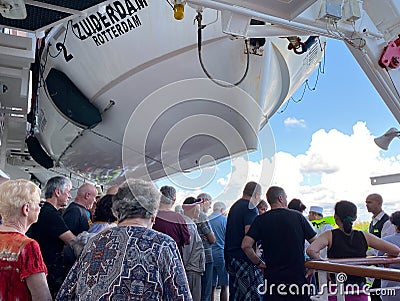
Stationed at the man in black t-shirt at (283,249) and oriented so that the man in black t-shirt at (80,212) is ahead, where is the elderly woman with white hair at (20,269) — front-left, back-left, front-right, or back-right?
front-left

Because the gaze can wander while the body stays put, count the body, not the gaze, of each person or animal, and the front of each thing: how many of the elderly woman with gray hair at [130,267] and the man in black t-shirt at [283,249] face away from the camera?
2

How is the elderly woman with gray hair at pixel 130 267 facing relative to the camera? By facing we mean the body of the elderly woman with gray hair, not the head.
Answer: away from the camera

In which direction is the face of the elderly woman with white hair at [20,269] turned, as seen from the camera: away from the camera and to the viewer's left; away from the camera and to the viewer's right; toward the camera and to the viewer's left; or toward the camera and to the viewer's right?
away from the camera and to the viewer's right

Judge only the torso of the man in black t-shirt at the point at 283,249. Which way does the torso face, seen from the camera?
away from the camera

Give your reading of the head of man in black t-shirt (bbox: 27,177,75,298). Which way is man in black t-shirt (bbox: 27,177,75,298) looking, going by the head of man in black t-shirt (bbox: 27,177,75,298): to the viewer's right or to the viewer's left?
to the viewer's right

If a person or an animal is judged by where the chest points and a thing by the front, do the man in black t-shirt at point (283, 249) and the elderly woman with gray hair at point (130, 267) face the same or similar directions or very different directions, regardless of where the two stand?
same or similar directions

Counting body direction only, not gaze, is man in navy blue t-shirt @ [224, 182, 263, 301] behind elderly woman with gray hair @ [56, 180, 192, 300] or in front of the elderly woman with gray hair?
in front

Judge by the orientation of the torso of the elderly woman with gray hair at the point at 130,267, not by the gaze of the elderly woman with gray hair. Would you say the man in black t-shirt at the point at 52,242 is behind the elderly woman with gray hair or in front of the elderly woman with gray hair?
in front

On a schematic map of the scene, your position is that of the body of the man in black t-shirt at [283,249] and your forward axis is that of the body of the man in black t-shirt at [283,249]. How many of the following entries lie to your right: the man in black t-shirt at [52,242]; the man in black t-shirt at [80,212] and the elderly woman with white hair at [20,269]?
0

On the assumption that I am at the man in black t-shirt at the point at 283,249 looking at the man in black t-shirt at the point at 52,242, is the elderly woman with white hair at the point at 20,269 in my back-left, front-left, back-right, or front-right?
front-left

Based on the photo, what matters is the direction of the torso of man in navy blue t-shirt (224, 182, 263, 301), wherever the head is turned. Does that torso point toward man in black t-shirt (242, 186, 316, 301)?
no

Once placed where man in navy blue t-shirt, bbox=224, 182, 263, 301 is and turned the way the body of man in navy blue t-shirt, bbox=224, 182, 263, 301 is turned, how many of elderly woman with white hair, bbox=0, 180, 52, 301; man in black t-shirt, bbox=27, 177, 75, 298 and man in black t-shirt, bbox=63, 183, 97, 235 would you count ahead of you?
0

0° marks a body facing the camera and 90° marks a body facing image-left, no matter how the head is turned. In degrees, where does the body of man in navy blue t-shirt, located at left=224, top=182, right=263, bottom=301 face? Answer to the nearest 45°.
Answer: approximately 225°
